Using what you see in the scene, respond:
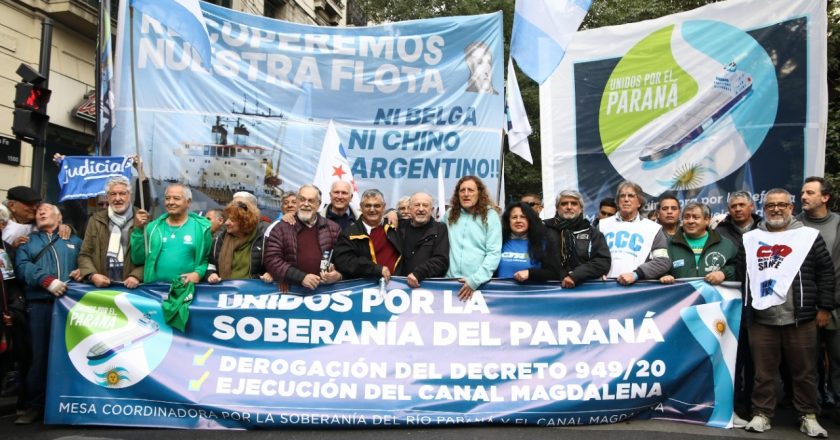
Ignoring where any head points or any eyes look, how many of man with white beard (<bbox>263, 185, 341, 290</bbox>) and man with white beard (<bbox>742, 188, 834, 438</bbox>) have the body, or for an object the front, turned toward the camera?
2

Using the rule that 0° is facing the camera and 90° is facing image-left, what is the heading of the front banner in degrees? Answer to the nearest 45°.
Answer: approximately 0°
